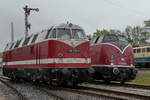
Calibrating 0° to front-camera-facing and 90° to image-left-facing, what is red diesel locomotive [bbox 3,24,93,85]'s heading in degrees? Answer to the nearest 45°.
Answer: approximately 315°

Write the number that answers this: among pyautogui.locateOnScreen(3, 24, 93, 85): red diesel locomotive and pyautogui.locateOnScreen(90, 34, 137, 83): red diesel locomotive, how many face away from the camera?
0

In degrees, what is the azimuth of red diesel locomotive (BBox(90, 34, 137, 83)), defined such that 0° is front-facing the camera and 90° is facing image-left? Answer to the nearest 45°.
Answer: approximately 315°

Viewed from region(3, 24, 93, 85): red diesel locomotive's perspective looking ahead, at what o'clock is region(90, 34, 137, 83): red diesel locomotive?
region(90, 34, 137, 83): red diesel locomotive is roughly at 10 o'clock from region(3, 24, 93, 85): red diesel locomotive.

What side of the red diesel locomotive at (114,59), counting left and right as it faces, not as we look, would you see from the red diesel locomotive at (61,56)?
right

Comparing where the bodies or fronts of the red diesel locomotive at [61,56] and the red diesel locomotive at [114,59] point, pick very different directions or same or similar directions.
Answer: same or similar directions
